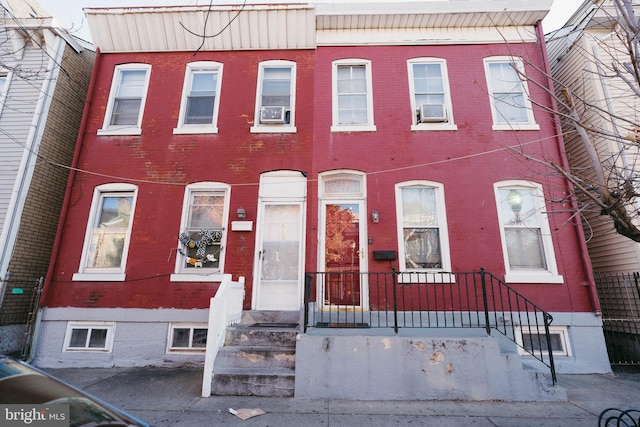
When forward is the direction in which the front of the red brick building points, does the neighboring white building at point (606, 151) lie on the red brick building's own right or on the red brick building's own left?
on the red brick building's own left

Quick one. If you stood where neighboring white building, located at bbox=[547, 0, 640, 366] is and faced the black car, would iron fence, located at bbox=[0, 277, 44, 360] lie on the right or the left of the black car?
right

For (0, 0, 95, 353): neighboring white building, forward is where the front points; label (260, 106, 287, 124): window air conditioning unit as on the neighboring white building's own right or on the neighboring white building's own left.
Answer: on the neighboring white building's own left

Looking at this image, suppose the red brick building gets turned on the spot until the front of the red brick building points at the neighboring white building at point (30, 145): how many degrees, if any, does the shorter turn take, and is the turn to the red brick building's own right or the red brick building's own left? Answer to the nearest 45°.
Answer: approximately 90° to the red brick building's own right

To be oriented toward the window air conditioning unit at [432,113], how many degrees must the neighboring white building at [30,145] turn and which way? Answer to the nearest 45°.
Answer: approximately 45° to its left

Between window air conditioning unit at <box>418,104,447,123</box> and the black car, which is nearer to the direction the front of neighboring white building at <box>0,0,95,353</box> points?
the black car

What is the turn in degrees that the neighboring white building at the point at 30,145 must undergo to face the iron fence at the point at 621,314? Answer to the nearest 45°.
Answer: approximately 45° to its left

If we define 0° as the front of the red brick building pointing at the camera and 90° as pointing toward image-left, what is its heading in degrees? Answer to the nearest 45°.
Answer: approximately 0°

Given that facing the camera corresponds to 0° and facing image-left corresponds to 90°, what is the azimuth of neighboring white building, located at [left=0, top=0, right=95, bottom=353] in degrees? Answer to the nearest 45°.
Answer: approximately 0°

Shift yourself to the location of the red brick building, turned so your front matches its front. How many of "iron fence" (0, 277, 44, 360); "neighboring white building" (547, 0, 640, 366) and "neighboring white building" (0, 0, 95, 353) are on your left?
1

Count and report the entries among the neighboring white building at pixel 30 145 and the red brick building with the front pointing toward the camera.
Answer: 2

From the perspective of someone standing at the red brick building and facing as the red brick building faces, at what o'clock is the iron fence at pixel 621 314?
The iron fence is roughly at 9 o'clock from the red brick building.
